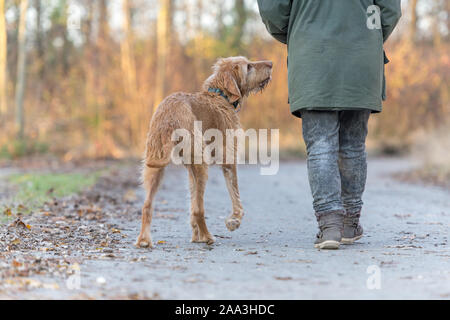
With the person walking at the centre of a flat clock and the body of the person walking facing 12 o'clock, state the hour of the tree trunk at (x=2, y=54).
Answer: The tree trunk is roughly at 11 o'clock from the person walking.

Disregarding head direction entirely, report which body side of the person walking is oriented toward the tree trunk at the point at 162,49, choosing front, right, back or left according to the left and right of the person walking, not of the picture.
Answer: front

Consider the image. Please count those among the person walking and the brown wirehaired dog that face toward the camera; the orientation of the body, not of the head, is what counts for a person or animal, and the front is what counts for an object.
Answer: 0

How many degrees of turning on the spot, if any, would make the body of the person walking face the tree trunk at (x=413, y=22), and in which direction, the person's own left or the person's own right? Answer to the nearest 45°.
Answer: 0° — they already face it

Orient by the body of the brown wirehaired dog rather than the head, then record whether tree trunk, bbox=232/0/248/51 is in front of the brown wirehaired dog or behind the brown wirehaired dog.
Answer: in front

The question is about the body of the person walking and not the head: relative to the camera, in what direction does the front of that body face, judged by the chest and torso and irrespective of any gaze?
away from the camera

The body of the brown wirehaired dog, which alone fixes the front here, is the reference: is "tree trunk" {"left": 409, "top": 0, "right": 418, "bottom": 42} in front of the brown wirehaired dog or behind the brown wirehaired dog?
in front

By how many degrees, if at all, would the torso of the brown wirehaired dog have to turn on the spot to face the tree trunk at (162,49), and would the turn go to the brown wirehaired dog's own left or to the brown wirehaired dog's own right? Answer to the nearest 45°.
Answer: approximately 45° to the brown wirehaired dog's own left

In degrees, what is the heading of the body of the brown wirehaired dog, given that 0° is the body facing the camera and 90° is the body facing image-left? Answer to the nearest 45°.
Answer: approximately 225°

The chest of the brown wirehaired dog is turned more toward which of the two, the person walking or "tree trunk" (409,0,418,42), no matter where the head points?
the tree trunk
